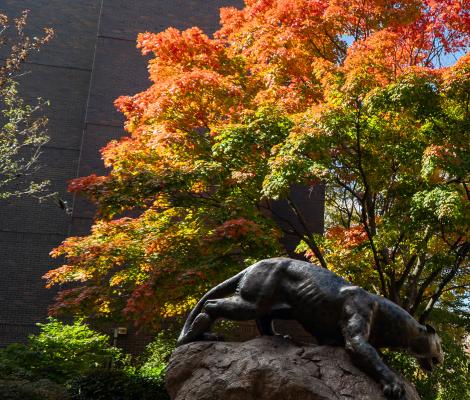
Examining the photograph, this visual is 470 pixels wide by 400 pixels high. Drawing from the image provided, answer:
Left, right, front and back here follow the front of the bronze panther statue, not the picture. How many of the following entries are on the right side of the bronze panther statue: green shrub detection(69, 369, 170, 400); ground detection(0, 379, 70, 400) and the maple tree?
0

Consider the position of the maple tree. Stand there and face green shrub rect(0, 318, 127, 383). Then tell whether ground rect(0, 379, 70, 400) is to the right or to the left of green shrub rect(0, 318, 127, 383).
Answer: left

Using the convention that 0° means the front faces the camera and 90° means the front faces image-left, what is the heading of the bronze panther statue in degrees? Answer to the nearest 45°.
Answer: approximately 270°

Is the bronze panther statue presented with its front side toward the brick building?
no

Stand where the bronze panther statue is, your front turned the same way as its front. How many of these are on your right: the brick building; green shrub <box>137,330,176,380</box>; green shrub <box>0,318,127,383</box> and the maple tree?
0

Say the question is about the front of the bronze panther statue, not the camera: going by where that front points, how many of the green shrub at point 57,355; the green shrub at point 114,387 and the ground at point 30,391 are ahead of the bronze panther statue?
0

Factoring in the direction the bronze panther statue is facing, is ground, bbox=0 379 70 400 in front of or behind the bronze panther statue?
behind

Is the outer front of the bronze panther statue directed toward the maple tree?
no

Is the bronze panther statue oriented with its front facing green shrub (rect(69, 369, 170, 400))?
no

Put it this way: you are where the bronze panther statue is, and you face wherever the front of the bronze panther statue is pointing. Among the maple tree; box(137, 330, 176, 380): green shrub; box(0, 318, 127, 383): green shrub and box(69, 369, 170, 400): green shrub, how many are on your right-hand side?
0

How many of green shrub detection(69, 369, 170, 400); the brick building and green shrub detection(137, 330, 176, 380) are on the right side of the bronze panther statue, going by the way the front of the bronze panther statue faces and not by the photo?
0
